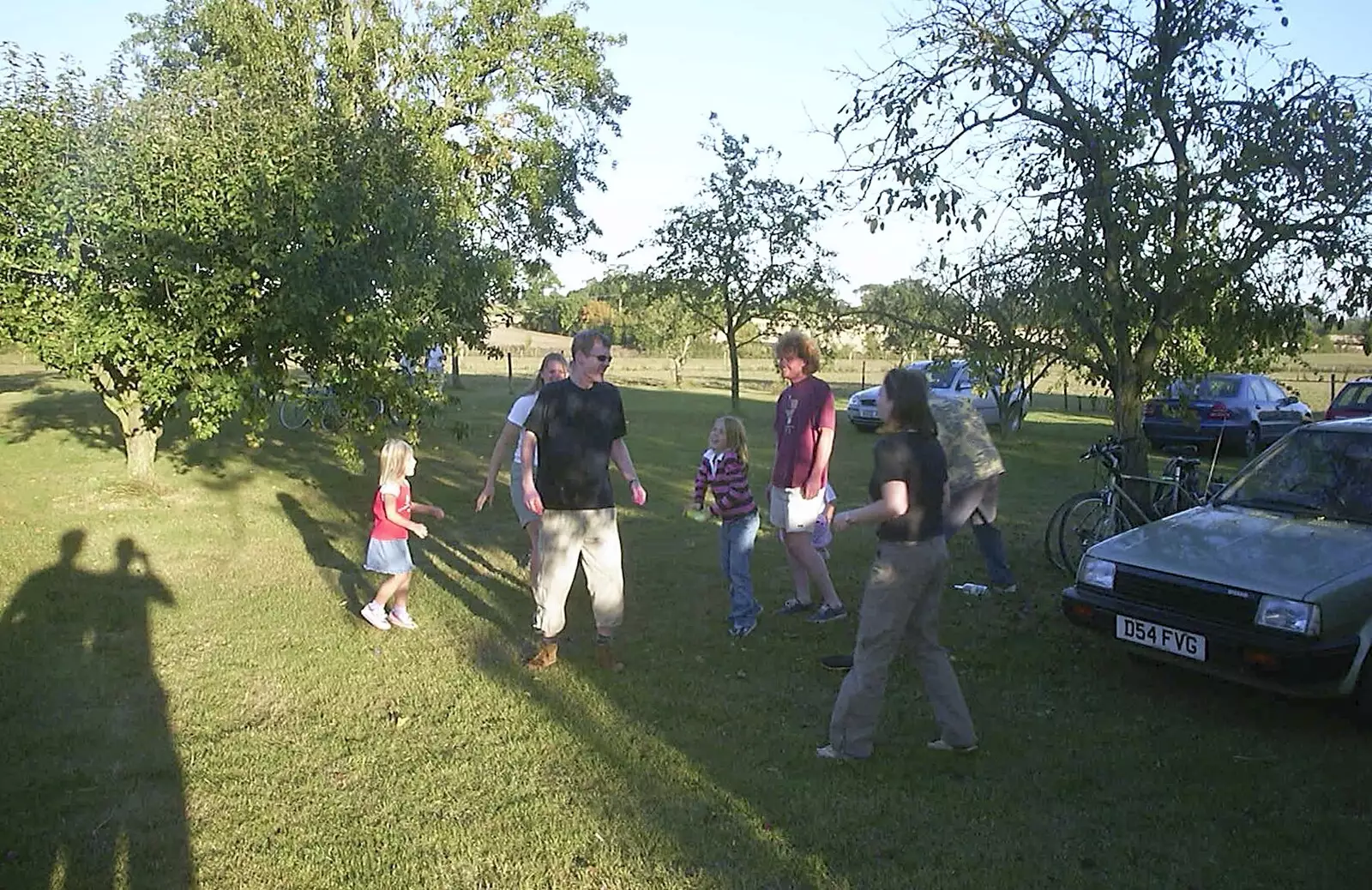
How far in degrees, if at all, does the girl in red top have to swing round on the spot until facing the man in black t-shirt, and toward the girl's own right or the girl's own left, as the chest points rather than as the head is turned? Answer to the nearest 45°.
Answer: approximately 45° to the girl's own right

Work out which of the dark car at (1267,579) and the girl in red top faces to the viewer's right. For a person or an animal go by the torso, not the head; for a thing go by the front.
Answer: the girl in red top

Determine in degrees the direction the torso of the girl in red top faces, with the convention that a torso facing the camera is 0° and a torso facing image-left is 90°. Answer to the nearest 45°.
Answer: approximately 270°

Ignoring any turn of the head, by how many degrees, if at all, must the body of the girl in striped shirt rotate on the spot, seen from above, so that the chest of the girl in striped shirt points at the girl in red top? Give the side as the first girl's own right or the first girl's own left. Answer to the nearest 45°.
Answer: approximately 45° to the first girl's own right

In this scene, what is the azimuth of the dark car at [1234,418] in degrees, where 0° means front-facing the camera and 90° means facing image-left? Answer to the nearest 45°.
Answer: approximately 225°

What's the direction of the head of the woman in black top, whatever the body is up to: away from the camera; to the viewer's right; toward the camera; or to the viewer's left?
to the viewer's left

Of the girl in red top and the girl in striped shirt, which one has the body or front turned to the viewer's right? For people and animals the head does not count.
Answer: the girl in red top

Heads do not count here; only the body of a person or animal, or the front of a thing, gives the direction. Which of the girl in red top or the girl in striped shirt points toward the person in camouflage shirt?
the girl in red top

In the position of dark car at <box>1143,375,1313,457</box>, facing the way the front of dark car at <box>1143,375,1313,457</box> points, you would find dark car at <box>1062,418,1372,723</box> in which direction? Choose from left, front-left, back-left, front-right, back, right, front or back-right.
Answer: back-right

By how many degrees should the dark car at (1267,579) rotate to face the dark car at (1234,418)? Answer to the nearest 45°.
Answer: approximately 135° to its right

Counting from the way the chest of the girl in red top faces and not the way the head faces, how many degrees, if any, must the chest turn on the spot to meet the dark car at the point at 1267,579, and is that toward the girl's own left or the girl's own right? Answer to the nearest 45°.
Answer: approximately 45° to the girl's own right
